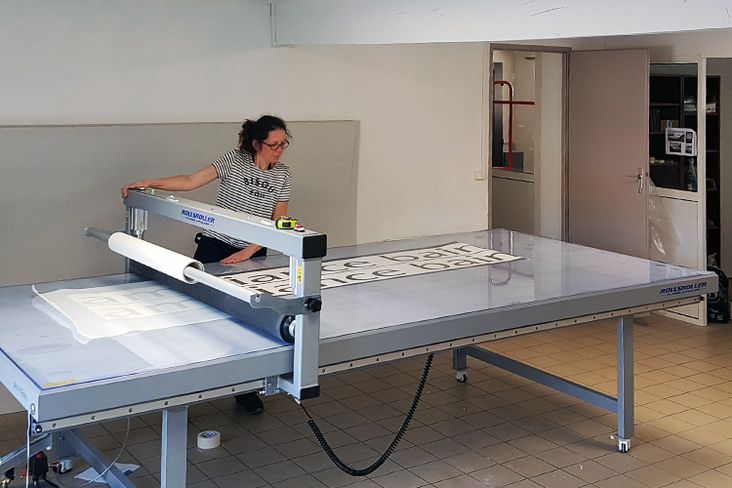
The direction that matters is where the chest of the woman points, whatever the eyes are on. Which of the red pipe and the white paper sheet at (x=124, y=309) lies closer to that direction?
the white paper sheet

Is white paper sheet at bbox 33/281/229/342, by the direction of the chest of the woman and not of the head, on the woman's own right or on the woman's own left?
on the woman's own right

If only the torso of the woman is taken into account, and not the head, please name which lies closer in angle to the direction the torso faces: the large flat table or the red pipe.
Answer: the large flat table

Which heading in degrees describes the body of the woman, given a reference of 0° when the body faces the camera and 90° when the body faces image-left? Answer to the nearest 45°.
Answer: approximately 315°
